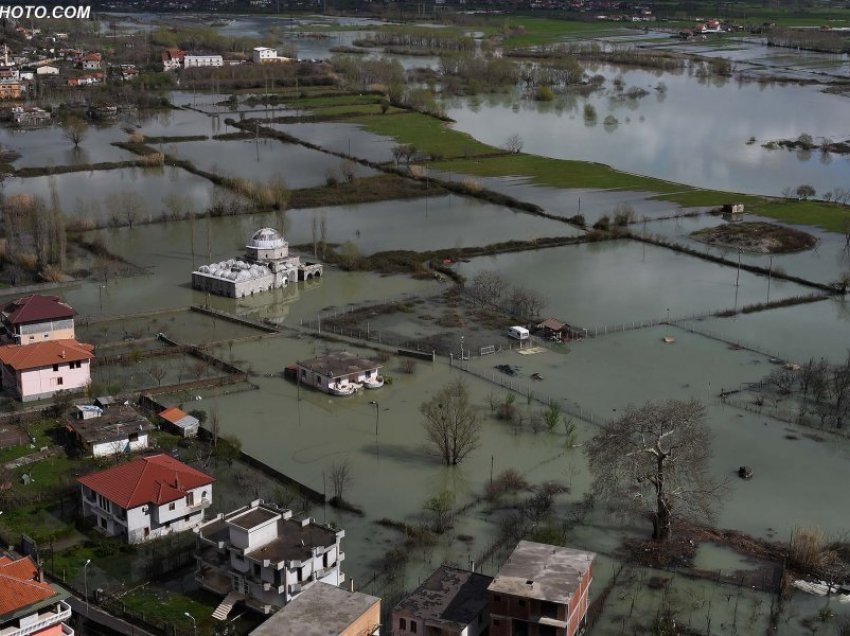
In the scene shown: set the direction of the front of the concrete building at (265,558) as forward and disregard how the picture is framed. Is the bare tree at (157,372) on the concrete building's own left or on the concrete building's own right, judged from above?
on the concrete building's own right

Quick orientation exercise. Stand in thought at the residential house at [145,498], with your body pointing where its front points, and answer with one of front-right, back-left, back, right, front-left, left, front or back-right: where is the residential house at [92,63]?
back-right

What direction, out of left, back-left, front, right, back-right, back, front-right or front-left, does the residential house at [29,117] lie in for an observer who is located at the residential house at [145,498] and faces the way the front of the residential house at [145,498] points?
back-right

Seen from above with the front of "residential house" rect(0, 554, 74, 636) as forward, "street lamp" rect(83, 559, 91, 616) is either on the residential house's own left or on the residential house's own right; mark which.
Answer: on the residential house's own left

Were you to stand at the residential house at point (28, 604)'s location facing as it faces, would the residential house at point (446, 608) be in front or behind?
in front

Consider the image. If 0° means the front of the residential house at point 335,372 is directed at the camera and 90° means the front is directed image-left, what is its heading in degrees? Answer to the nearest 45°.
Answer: approximately 315°

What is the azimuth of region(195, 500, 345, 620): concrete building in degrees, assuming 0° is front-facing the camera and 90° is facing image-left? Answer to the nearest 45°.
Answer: approximately 45°

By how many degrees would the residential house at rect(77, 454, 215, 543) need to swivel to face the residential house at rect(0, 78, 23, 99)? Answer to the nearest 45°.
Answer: approximately 135° to its right

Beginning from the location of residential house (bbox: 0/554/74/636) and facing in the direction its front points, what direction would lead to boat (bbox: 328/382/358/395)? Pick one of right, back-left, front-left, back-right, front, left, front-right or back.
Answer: left

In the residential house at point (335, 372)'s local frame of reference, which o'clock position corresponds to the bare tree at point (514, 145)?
The bare tree is roughly at 8 o'clock from the residential house.

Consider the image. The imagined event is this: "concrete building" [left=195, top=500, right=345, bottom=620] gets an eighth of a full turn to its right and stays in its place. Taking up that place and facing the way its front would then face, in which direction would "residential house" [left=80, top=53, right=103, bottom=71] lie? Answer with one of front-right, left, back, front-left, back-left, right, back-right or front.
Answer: right

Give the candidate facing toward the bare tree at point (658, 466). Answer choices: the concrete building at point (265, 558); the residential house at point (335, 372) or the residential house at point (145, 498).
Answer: the residential house at point (335, 372)

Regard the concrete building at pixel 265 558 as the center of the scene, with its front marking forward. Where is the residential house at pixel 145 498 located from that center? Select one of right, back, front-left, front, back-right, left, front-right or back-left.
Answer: right

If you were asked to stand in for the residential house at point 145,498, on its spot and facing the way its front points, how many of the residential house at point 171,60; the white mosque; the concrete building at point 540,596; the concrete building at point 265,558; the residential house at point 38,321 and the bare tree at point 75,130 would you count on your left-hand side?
2
